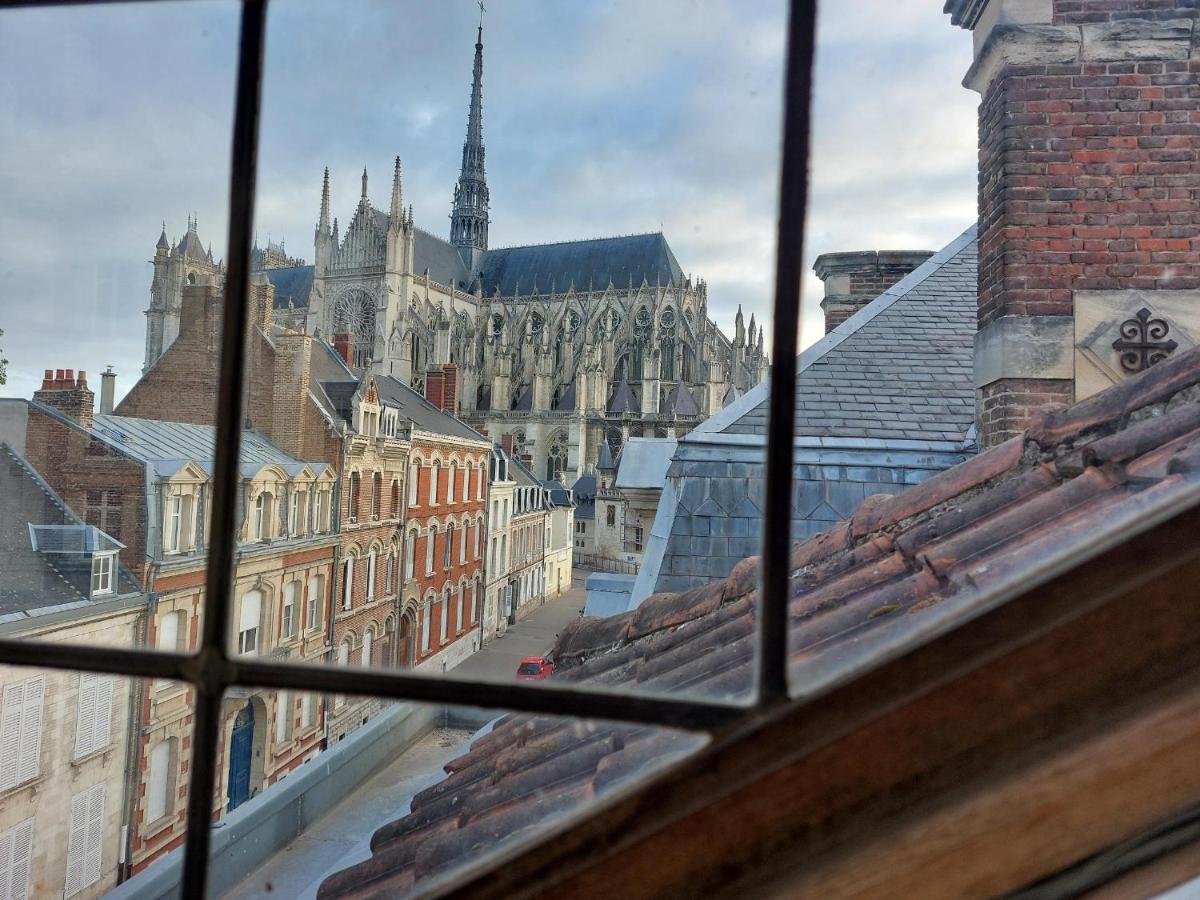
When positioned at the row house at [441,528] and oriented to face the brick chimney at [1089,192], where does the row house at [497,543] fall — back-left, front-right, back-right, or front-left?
back-left

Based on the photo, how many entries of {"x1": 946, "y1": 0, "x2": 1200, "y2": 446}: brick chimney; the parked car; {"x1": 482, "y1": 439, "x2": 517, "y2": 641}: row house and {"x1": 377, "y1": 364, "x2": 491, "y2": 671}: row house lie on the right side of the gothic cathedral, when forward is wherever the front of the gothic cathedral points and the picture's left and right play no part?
0

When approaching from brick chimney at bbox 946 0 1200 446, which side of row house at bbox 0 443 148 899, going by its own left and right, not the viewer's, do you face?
front

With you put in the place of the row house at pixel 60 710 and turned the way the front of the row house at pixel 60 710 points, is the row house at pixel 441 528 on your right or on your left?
on your left

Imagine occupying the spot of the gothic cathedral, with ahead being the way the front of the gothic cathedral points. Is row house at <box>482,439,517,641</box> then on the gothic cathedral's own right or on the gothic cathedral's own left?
on the gothic cathedral's own left

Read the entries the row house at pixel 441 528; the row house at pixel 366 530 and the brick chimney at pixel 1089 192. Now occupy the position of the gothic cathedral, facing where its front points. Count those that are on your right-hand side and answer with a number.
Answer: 0

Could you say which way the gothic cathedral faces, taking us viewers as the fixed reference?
facing away from the viewer and to the left of the viewer

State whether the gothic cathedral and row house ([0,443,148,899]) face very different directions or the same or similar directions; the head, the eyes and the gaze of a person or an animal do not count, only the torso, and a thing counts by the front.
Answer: very different directions

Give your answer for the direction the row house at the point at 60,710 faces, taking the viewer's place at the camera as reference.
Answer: facing the viewer and to the right of the viewer

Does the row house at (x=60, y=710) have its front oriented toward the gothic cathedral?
no

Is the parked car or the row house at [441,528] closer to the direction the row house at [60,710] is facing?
the parked car

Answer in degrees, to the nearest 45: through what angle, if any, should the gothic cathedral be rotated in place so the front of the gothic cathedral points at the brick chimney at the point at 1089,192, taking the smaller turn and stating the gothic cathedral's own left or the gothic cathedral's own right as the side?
approximately 135° to the gothic cathedral's own left

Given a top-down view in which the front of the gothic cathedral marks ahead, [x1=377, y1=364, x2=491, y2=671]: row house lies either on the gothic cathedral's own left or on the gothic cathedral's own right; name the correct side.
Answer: on the gothic cathedral's own left

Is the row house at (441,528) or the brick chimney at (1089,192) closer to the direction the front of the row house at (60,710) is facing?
the brick chimney

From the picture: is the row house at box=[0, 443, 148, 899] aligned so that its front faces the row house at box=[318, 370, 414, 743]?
no

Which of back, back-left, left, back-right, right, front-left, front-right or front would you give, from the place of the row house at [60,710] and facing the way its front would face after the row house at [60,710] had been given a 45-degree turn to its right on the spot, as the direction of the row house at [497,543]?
back-left
